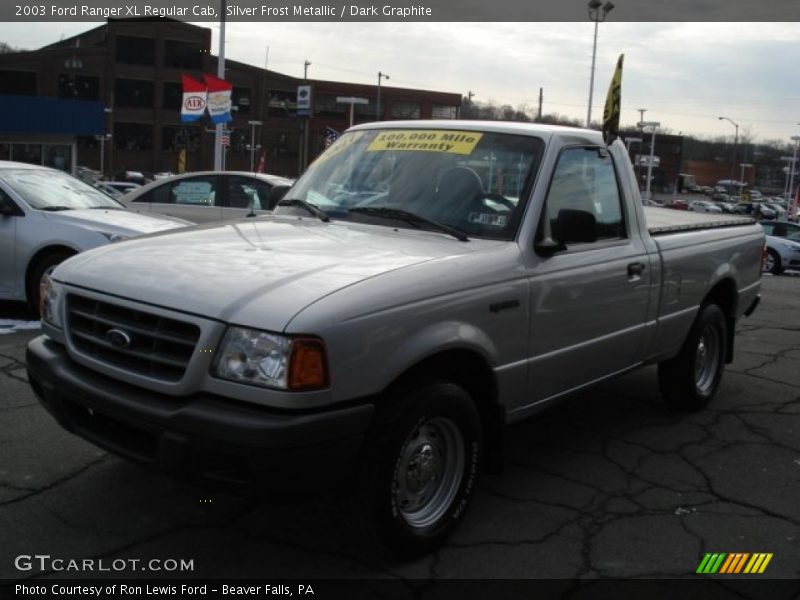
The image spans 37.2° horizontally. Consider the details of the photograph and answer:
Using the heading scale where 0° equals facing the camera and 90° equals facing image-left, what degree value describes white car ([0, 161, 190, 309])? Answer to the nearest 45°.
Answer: approximately 315°

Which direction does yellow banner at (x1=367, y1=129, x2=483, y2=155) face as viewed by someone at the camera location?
facing the viewer and to the left of the viewer

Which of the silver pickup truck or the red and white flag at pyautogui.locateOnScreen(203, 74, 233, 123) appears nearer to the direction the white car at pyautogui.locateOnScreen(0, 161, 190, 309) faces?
the silver pickup truck

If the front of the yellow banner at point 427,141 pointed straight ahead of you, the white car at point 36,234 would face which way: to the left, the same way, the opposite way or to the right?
to the left

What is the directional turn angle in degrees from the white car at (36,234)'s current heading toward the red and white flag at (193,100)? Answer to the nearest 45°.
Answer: approximately 135° to its left

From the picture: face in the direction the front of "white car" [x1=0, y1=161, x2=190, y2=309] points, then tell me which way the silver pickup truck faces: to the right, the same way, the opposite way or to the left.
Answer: to the right

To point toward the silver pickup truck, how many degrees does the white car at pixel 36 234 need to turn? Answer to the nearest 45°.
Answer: approximately 45° to its right

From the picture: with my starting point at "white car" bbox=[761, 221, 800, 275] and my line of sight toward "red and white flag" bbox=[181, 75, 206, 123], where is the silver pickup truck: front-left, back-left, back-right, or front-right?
front-left

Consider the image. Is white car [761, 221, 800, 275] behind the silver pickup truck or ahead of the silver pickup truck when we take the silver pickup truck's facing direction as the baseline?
behind
